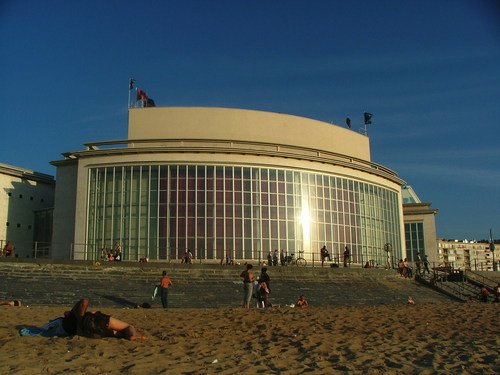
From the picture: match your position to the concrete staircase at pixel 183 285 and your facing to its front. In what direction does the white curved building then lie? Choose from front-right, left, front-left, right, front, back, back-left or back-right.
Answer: back

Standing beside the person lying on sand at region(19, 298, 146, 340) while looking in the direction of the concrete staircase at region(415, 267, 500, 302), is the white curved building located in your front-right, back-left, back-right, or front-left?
front-left

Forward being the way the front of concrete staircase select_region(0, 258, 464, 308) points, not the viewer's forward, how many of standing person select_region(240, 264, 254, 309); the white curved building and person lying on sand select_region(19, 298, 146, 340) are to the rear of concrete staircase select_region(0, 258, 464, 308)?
1

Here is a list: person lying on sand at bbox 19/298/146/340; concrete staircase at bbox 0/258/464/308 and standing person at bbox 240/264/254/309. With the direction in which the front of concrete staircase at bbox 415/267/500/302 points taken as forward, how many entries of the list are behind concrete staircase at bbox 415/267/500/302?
0

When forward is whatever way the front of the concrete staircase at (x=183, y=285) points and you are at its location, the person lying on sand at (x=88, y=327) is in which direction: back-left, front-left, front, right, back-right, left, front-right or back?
front

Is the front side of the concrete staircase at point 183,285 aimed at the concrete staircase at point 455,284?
no

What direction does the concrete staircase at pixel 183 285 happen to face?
toward the camera
